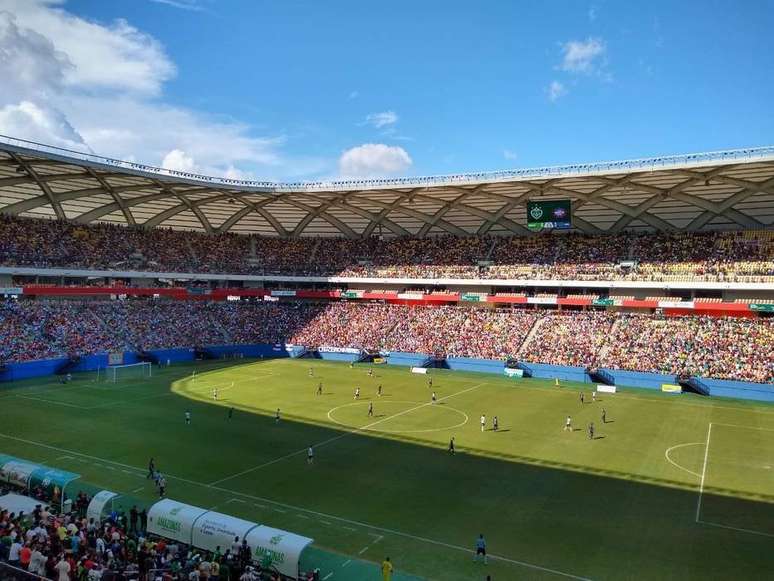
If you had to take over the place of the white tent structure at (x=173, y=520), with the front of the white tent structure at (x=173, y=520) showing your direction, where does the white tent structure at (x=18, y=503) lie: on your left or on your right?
on your left

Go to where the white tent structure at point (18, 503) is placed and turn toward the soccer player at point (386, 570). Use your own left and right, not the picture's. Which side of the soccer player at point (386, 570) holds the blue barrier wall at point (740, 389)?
left

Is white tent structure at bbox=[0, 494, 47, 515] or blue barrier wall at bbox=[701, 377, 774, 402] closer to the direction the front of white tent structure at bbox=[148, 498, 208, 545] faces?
the blue barrier wall

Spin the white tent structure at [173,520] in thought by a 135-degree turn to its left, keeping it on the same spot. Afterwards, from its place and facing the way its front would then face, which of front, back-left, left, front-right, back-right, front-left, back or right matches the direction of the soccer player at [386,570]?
back-left

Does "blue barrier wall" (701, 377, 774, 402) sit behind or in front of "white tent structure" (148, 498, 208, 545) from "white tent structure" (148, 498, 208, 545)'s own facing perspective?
in front

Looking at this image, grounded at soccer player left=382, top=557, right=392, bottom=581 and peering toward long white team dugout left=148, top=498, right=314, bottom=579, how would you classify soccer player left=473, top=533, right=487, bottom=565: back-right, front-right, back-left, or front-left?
back-right

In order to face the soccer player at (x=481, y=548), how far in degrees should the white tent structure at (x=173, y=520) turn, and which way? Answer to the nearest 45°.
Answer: approximately 45° to its right

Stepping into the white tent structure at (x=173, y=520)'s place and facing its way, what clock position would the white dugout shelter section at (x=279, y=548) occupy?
the white dugout shelter section at (x=279, y=548) is roughly at 3 o'clock from the white tent structure at (x=173, y=520).

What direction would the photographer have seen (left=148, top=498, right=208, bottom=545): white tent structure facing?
facing away from the viewer and to the right of the viewer
